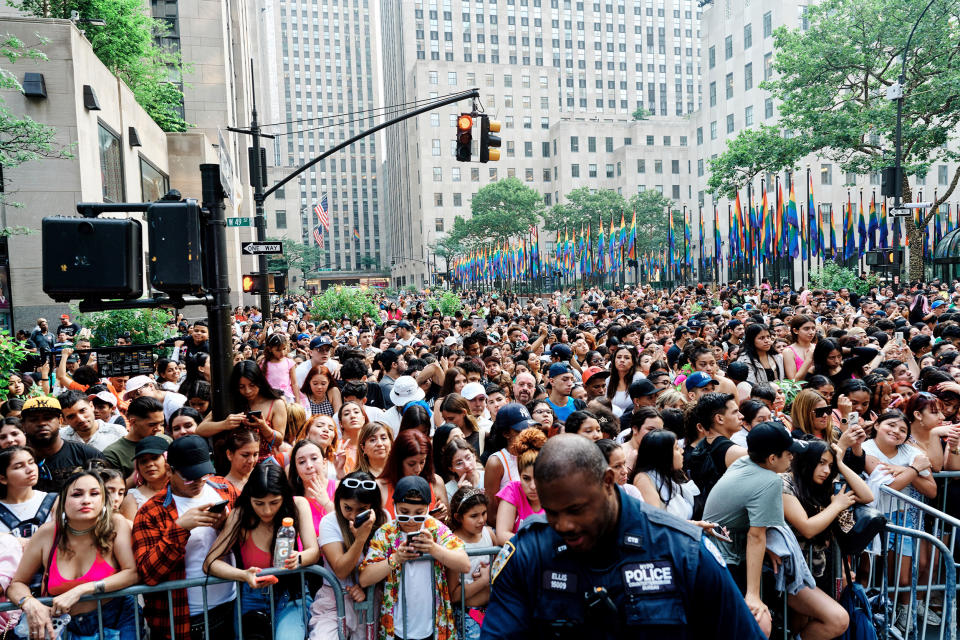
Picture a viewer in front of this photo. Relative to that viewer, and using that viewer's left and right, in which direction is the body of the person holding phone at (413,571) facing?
facing the viewer

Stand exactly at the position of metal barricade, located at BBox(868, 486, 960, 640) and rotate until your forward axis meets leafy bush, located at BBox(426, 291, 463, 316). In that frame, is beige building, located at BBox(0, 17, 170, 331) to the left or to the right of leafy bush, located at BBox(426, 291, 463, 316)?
left

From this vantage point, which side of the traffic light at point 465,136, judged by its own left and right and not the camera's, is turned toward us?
front

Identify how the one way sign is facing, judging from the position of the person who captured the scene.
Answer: facing the viewer

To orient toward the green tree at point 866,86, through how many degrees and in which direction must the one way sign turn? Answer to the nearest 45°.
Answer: approximately 135° to its left

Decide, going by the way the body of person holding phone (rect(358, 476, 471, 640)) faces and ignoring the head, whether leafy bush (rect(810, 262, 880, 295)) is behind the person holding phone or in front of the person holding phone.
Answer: behind

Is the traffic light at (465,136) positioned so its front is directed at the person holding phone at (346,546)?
yes

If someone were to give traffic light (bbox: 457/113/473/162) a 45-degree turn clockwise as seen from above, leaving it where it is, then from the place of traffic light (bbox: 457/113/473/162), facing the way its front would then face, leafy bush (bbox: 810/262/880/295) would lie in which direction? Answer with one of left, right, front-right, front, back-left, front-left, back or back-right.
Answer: back

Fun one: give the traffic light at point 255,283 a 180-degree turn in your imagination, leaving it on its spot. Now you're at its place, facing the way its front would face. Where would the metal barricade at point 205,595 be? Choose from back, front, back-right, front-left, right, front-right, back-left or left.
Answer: back
